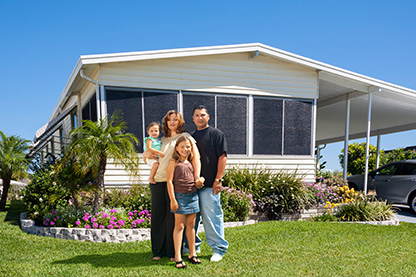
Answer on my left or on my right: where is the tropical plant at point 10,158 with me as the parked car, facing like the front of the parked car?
on my left

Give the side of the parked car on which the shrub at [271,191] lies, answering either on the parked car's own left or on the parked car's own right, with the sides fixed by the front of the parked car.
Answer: on the parked car's own left

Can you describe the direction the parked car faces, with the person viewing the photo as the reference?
facing away from the viewer and to the left of the viewer

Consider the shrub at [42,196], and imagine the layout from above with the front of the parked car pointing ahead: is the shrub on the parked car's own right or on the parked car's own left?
on the parked car's own left

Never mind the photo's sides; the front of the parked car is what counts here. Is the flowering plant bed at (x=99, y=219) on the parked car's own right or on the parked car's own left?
on the parked car's own left
